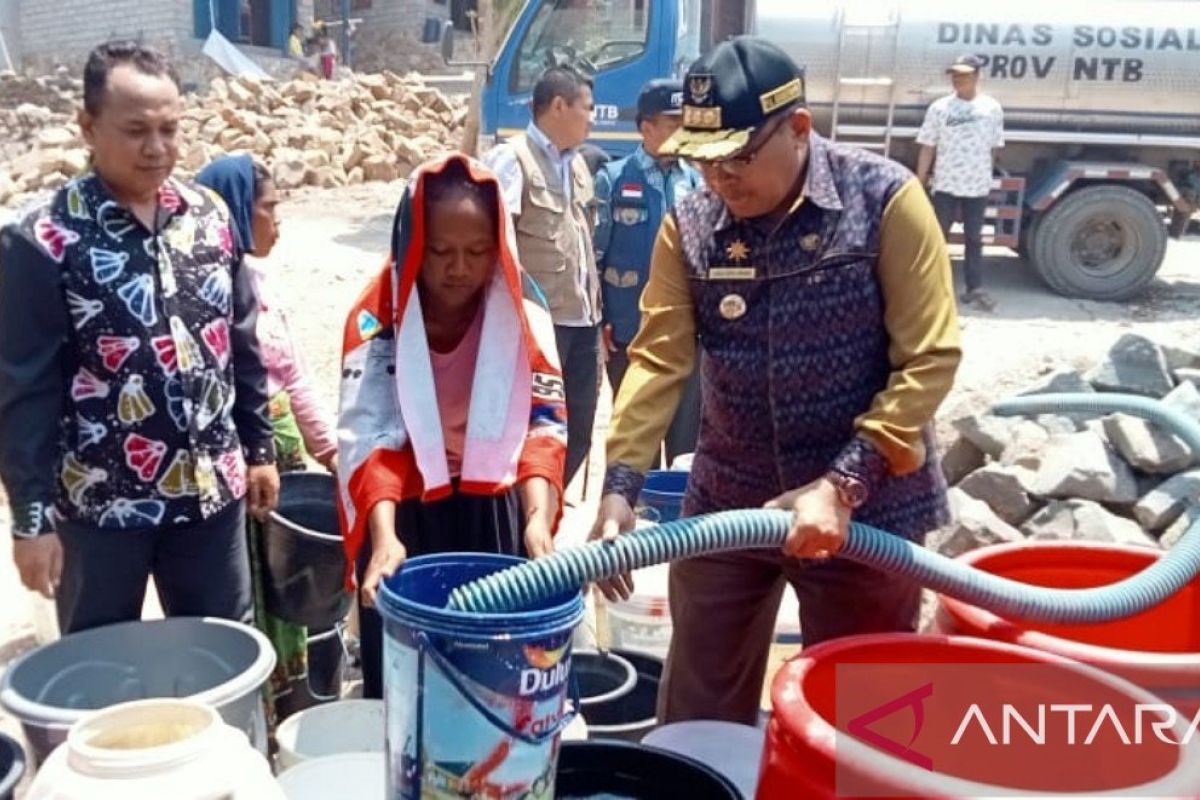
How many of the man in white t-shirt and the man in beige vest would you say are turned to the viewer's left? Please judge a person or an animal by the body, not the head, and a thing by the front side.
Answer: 0

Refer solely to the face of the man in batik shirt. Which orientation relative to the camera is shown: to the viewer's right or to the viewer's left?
to the viewer's right

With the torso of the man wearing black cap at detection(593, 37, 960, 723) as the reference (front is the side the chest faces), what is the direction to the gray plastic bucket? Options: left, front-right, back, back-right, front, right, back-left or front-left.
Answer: front-right

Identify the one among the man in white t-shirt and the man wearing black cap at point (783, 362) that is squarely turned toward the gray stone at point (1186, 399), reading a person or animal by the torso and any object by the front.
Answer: the man in white t-shirt

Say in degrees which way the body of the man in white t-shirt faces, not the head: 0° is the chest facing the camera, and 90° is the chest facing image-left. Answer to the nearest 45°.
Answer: approximately 0°

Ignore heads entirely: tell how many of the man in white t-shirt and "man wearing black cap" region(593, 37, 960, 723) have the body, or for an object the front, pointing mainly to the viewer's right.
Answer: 0

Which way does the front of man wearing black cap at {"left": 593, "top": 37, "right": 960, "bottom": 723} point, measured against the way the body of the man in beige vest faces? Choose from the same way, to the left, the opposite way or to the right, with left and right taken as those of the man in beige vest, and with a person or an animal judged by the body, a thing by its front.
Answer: to the right

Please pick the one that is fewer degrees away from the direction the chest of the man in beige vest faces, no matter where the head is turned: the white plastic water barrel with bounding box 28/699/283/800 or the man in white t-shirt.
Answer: the white plastic water barrel

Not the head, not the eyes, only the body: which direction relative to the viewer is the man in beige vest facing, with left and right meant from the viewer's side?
facing the viewer and to the right of the viewer

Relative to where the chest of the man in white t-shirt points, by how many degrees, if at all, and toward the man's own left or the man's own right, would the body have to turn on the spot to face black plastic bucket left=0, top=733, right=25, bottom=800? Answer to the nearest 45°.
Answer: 0° — they already face it

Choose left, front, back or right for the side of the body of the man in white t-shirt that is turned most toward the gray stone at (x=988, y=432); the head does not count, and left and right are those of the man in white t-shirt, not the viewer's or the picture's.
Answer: front

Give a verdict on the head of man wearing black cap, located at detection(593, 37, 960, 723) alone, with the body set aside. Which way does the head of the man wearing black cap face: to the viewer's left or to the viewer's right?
to the viewer's left

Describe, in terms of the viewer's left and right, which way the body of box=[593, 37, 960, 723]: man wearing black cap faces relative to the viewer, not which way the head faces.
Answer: facing the viewer and to the left of the viewer
